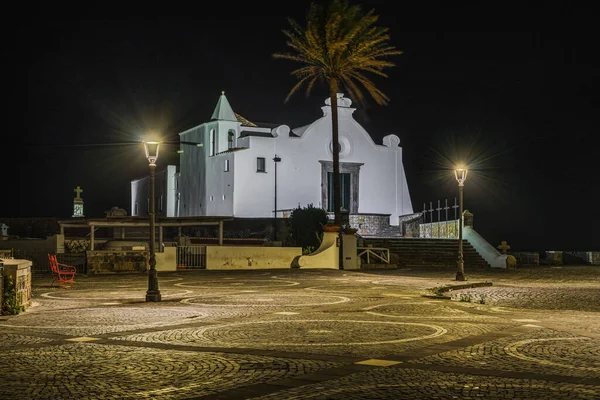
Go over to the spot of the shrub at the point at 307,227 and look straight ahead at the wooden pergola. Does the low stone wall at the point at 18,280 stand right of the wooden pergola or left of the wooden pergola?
left

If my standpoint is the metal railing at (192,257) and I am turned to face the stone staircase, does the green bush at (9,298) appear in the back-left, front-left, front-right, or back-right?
back-right

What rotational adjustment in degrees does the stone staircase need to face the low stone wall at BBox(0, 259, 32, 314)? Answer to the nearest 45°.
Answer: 0° — it already faces it

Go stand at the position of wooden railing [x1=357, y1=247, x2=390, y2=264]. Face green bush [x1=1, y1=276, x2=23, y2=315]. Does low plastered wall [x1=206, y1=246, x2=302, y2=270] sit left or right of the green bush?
right

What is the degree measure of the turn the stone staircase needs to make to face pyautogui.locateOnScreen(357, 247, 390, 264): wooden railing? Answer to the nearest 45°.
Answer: approximately 45° to its right

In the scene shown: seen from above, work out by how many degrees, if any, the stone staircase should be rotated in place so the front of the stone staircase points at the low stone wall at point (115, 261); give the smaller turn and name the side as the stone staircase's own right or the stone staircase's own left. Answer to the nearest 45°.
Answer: approximately 45° to the stone staircase's own right

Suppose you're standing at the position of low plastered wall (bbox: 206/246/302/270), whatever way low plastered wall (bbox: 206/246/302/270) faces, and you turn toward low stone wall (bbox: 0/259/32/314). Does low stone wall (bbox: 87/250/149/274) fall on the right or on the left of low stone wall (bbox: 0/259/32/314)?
right

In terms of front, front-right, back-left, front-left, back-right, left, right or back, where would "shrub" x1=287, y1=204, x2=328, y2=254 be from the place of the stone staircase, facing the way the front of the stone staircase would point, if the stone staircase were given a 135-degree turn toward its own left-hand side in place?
back-left

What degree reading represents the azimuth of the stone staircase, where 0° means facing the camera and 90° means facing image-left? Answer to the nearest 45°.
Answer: approximately 0°

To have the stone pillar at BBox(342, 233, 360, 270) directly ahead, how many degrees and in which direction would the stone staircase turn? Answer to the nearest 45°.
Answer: approximately 45° to its right

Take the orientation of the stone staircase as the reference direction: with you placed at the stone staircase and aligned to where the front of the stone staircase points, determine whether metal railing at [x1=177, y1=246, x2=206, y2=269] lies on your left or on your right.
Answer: on your right

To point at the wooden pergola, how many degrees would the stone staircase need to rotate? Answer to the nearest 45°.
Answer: approximately 45° to its right

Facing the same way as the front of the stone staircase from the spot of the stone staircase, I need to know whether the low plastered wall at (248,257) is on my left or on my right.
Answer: on my right
